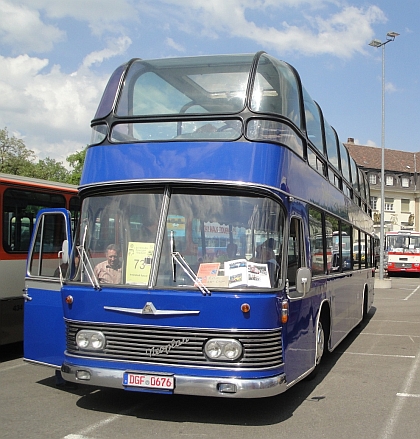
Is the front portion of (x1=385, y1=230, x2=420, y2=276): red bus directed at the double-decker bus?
yes

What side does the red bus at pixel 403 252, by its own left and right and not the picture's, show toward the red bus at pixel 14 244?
front

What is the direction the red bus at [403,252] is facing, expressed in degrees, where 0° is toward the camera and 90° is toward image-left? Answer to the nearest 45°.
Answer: approximately 0°
